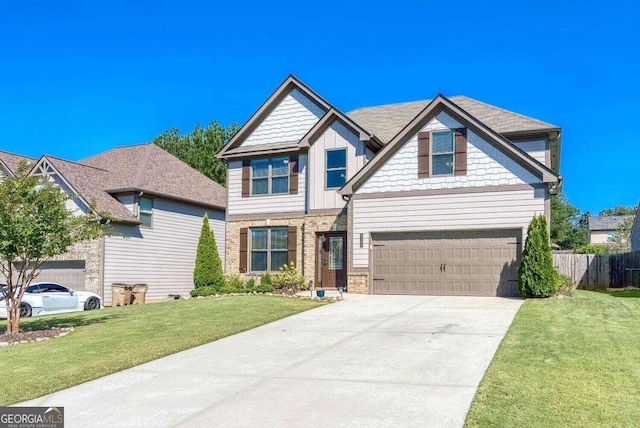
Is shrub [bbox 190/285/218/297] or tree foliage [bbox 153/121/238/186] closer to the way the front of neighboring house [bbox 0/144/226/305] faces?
the shrub

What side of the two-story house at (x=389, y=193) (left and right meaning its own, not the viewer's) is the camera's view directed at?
front

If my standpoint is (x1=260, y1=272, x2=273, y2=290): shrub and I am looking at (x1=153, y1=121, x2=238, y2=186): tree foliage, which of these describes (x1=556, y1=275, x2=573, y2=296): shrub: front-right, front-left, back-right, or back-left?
back-right

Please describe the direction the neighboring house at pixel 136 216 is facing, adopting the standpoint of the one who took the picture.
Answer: facing the viewer and to the left of the viewer

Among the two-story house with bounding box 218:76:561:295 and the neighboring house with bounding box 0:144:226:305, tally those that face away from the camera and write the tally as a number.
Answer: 0

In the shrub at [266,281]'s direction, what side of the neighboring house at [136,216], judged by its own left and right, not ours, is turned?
left

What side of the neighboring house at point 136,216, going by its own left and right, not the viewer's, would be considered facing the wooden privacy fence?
left
